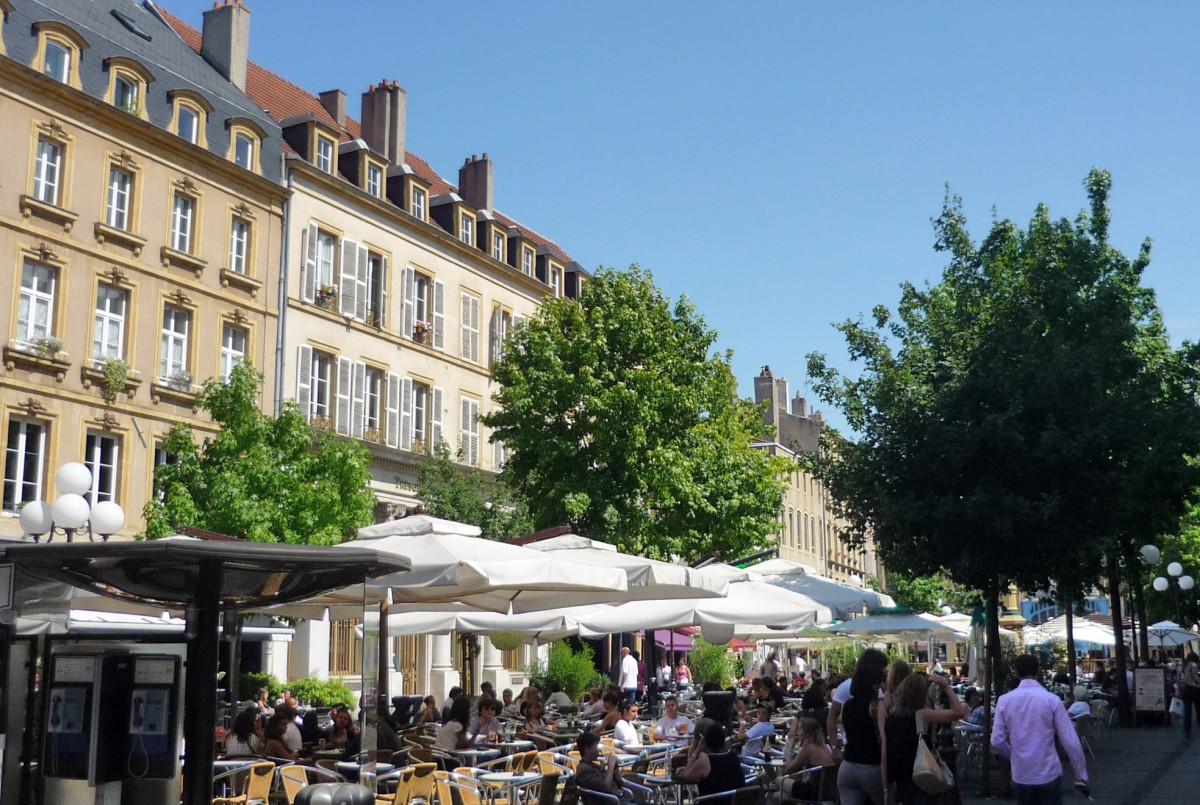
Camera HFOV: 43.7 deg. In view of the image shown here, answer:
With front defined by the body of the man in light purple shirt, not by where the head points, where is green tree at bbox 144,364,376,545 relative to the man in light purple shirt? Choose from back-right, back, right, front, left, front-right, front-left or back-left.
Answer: front-left

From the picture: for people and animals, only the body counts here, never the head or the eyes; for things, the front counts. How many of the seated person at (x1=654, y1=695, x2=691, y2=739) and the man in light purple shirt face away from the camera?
1

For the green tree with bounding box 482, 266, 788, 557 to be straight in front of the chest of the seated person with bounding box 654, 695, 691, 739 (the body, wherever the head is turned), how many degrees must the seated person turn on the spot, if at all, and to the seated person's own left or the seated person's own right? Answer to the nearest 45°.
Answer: approximately 180°

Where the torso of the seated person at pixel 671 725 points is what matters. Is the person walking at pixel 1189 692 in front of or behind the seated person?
behind

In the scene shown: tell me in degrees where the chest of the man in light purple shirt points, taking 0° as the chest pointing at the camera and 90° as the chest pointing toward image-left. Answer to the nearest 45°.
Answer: approximately 180°

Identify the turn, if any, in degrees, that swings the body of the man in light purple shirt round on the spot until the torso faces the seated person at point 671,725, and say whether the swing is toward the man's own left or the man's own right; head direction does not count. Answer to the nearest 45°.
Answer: approximately 45° to the man's own left

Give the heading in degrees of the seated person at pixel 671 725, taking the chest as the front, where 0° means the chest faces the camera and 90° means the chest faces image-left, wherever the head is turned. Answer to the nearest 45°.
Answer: approximately 0°
